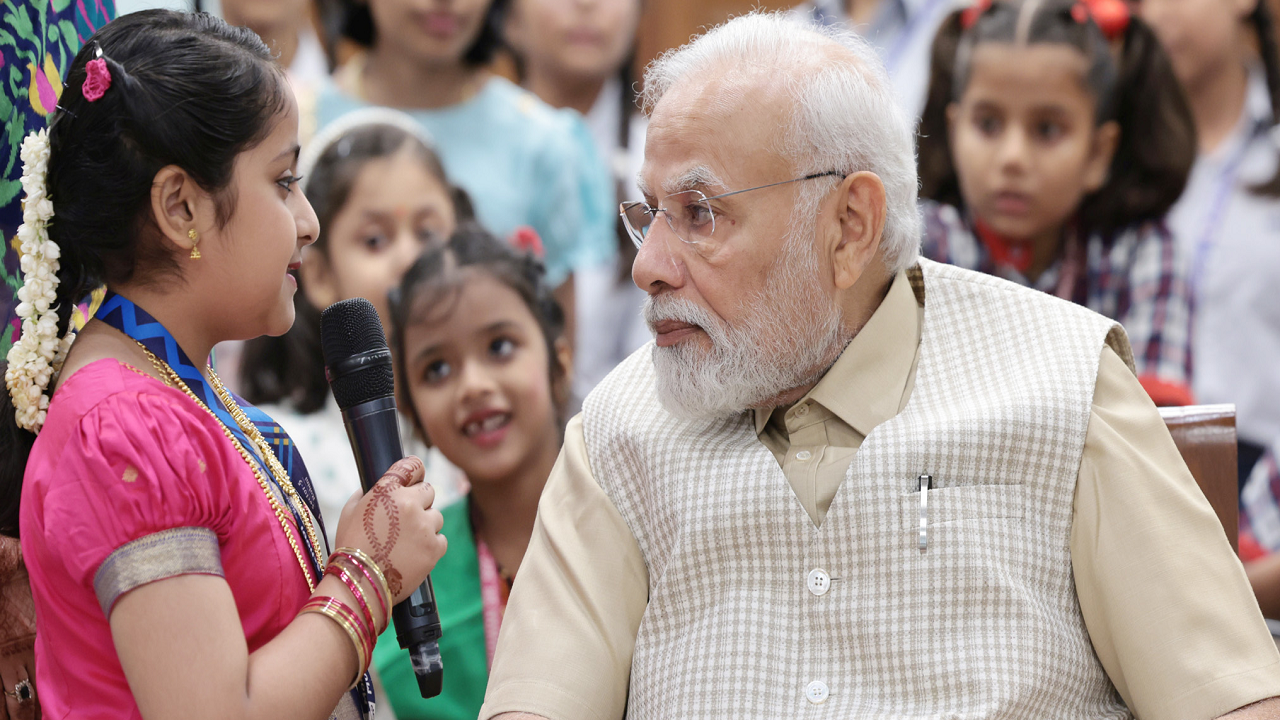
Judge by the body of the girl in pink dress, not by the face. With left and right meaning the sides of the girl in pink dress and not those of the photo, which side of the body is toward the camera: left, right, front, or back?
right

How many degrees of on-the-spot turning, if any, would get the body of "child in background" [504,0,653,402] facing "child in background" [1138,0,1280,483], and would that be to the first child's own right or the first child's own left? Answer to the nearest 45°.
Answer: approximately 45° to the first child's own left

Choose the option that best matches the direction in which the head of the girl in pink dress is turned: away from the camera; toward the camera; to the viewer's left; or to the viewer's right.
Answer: to the viewer's right

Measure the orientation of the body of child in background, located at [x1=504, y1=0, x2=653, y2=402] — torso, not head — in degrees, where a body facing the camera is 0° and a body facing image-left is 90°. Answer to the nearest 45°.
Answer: approximately 0°

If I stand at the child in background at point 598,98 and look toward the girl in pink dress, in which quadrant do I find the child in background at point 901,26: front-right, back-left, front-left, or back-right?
back-left

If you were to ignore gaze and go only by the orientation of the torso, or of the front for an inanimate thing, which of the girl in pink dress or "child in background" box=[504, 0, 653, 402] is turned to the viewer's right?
the girl in pink dress

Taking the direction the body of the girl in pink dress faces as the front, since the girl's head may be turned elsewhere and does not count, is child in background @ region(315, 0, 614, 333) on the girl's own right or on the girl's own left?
on the girl's own left

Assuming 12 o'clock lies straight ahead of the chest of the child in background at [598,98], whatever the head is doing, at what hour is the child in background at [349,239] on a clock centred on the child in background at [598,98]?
the child in background at [349,239] is roughly at 1 o'clock from the child in background at [598,98].

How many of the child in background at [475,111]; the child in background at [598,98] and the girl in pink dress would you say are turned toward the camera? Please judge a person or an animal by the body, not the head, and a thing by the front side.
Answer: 2

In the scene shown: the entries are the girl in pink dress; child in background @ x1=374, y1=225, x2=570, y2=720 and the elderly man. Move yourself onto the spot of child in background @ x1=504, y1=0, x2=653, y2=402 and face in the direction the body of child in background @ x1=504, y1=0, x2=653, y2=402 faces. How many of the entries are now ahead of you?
3

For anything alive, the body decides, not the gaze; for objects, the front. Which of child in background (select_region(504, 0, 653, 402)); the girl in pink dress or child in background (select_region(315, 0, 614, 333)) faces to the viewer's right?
the girl in pink dress

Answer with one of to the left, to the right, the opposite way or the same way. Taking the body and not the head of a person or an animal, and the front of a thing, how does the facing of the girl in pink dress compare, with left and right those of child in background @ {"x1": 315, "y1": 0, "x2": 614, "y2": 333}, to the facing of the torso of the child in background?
to the left

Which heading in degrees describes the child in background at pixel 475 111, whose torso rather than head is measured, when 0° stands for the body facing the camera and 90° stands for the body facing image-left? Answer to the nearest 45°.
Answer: approximately 0°
